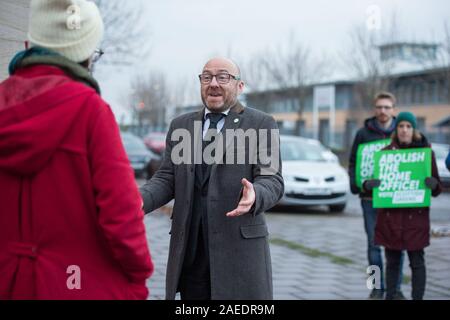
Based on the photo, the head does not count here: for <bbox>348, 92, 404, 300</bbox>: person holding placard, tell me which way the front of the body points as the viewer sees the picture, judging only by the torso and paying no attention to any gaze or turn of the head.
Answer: toward the camera

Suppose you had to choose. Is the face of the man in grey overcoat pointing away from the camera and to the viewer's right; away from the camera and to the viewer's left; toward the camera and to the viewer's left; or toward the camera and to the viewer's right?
toward the camera and to the viewer's left

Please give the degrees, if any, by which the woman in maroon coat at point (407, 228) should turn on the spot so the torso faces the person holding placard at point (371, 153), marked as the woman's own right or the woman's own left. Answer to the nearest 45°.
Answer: approximately 135° to the woman's own right

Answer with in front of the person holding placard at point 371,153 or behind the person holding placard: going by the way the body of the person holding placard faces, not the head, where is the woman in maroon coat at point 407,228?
in front

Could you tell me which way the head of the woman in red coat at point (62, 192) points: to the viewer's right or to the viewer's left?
to the viewer's right

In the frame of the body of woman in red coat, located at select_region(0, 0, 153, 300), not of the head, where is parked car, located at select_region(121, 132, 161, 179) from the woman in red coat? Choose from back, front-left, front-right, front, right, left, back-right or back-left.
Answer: front-left

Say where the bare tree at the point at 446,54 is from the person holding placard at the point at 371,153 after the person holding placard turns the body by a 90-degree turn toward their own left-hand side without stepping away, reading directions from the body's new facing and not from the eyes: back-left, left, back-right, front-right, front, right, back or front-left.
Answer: left

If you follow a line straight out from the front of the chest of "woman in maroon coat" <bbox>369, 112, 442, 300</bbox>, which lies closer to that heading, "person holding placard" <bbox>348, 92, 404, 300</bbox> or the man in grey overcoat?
the man in grey overcoat

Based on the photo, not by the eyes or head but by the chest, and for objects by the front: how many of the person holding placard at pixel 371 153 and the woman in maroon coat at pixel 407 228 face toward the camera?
2

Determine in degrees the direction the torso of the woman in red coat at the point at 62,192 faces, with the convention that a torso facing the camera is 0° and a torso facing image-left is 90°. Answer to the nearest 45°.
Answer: approximately 225°

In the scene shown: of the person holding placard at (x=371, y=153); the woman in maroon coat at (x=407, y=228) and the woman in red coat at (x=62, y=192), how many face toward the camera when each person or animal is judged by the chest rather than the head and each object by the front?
2
